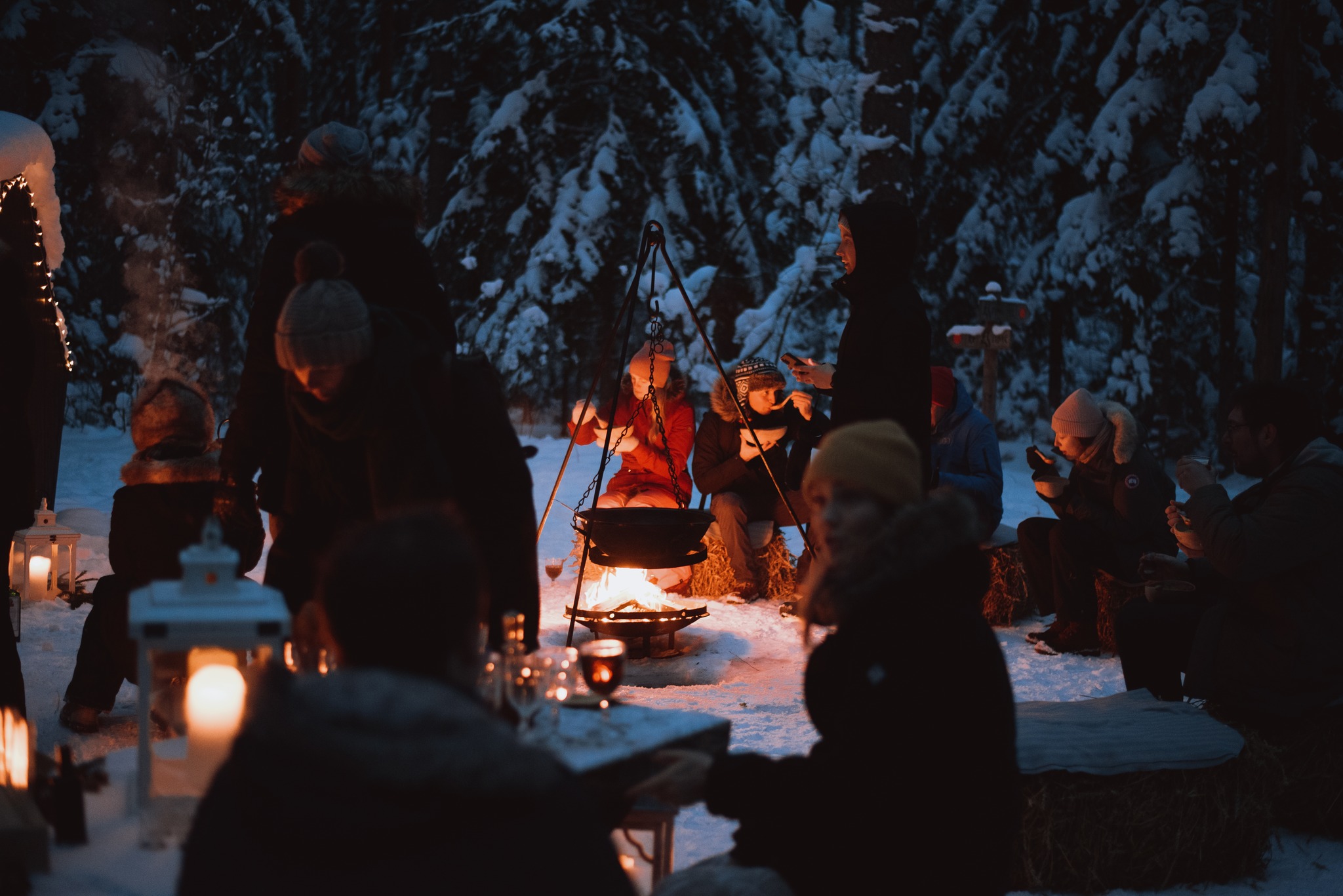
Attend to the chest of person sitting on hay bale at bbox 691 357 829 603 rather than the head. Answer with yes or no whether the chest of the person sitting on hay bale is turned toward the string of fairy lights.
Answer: no

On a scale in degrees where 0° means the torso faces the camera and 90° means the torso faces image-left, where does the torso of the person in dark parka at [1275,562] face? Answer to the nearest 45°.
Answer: approximately 90°

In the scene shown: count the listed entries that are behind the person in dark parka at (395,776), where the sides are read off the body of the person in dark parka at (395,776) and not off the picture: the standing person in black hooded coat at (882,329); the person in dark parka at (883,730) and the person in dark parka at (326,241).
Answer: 0

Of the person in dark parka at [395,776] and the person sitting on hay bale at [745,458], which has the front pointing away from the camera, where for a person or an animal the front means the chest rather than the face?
the person in dark parka

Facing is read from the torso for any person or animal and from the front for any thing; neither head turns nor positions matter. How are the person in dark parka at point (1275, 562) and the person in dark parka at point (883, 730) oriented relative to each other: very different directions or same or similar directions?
same or similar directions

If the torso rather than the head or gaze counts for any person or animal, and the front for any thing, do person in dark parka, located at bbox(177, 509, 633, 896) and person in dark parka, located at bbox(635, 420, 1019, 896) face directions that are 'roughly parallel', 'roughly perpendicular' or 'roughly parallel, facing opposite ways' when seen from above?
roughly perpendicular

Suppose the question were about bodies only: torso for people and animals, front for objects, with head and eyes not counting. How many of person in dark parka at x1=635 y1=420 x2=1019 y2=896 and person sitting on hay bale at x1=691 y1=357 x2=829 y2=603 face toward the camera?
1

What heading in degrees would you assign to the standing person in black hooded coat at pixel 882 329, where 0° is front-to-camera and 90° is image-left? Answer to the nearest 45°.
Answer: approximately 90°

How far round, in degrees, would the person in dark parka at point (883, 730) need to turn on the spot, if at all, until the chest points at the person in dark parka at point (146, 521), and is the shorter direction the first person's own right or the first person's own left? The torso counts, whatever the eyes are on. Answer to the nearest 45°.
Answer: approximately 45° to the first person's own right

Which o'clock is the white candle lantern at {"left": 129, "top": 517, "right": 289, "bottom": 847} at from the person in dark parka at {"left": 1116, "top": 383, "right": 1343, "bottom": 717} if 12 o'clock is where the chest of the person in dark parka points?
The white candle lantern is roughly at 10 o'clock from the person in dark parka.

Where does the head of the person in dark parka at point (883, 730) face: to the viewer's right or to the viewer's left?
to the viewer's left

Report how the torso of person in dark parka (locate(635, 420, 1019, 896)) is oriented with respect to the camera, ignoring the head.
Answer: to the viewer's left

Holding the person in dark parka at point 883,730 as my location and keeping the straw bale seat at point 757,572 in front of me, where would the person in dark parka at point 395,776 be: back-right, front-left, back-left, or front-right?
back-left

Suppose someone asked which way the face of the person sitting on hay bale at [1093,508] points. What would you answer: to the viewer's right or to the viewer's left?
to the viewer's left

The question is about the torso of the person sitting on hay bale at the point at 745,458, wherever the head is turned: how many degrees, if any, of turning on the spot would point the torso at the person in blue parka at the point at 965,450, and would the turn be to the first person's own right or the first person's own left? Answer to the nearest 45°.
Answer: approximately 45° to the first person's own left

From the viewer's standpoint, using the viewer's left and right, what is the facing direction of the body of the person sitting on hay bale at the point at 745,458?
facing the viewer

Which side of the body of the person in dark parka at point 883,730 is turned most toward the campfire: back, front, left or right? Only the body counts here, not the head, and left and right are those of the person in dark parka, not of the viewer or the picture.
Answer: right

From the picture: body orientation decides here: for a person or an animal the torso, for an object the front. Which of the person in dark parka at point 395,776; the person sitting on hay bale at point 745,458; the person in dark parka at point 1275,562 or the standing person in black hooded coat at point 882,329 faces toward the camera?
the person sitting on hay bale

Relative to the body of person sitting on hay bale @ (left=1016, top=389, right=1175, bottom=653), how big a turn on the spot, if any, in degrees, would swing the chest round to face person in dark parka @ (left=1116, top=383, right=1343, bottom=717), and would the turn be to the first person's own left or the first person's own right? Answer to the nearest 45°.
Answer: approximately 90° to the first person's own left

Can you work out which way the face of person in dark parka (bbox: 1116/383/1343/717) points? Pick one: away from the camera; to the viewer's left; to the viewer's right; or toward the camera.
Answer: to the viewer's left

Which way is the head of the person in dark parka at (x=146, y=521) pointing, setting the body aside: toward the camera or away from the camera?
away from the camera
